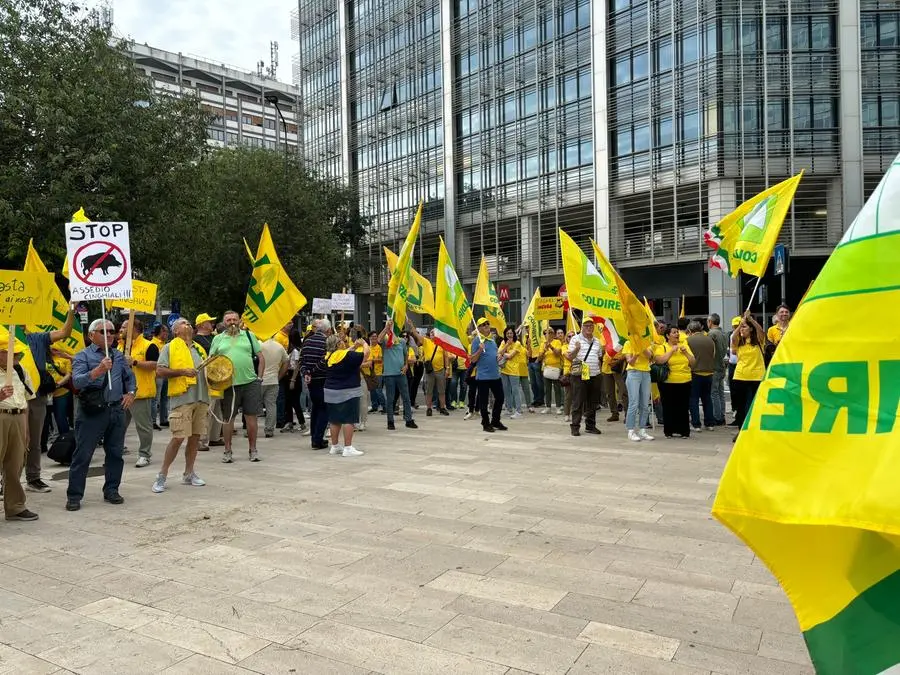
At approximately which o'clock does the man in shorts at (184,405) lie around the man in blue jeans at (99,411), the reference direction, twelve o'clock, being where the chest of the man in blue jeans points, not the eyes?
The man in shorts is roughly at 9 o'clock from the man in blue jeans.

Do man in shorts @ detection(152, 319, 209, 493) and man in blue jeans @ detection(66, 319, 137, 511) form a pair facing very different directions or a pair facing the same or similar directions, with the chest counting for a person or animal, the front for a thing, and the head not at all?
same or similar directions

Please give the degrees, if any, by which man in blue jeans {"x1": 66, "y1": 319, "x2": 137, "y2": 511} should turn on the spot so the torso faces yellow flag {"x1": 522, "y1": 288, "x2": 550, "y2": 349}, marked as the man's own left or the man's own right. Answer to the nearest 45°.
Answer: approximately 90° to the man's own left

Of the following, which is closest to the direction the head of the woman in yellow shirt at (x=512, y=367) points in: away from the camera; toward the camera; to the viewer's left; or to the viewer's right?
toward the camera

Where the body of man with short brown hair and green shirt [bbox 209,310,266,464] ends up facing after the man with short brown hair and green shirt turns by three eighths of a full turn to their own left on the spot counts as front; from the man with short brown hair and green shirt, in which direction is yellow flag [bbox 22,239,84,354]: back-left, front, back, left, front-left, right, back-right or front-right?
left

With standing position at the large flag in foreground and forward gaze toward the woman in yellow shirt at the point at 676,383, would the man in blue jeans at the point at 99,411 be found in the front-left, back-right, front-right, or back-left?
front-left

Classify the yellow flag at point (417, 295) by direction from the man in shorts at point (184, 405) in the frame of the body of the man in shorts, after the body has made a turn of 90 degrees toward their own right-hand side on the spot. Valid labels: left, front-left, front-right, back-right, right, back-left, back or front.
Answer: back

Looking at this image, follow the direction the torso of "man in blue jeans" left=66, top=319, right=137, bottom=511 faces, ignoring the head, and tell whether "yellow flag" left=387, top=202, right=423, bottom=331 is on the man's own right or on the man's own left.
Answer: on the man's own left

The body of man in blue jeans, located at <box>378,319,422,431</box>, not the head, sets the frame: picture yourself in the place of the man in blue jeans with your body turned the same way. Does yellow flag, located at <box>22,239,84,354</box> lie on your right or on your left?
on your right

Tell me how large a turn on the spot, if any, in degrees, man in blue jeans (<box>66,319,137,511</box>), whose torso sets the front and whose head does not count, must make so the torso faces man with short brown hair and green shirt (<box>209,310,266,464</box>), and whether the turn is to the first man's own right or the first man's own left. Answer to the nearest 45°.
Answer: approximately 90° to the first man's own left

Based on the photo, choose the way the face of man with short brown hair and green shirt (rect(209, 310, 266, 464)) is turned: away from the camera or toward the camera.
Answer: toward the camera

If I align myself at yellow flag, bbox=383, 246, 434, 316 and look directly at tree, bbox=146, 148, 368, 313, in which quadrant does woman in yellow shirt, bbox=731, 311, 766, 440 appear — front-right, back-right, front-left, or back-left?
back-right

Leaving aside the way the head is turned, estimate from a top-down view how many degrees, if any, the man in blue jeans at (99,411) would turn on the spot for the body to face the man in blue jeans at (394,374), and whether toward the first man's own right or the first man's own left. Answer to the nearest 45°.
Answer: approximately 90° to the first man's own left

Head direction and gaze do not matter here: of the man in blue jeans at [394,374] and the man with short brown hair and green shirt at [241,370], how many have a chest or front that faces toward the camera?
2

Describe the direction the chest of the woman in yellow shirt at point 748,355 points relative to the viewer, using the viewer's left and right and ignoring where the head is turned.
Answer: facing the viewer and to the left of the viewer

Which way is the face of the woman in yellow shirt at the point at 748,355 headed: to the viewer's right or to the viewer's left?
to the viewer's left
